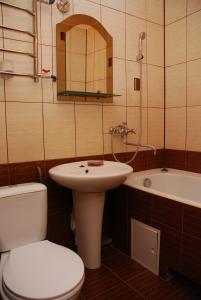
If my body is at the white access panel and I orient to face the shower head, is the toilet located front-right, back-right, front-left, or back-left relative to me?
back-left

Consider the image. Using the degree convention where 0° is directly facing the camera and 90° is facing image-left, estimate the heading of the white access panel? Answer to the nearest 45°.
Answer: approximately 45°

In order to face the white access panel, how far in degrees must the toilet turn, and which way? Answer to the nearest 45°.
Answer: approximately 90° to its left

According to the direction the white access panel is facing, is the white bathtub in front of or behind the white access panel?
behind

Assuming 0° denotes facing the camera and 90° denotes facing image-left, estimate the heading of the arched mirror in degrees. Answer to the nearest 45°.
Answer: approximately 315°
